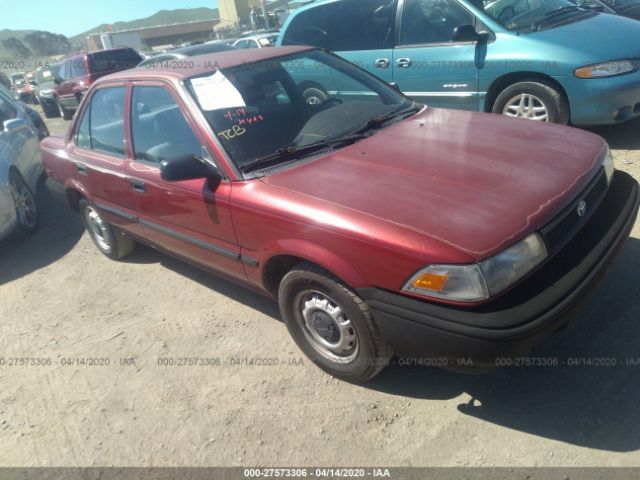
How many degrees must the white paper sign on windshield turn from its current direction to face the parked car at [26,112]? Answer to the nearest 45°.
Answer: approximately 180°

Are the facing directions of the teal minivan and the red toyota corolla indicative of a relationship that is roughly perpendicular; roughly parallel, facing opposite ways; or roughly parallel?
roughly parallel

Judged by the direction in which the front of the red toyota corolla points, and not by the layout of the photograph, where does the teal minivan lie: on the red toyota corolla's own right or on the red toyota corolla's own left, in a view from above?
on the red toyota corolla's own left

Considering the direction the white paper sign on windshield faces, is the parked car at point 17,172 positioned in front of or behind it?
behind

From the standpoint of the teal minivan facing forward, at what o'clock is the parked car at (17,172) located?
The parked car is roughly at 4 o'clock from the teal minivan.

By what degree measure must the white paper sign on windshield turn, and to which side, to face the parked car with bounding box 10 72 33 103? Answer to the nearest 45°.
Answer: approximately 135° to its left

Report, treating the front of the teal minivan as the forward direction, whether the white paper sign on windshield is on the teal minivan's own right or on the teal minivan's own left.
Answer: on the teal minivan's own right

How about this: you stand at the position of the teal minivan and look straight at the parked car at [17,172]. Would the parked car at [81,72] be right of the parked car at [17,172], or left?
right

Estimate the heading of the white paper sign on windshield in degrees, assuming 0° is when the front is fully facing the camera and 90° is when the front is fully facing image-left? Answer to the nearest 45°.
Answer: approximately 315°

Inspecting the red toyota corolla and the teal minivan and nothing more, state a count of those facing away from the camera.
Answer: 0

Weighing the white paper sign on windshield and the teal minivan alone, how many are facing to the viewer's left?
0

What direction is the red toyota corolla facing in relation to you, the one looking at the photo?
facing the viewer and to the right of the viewer
